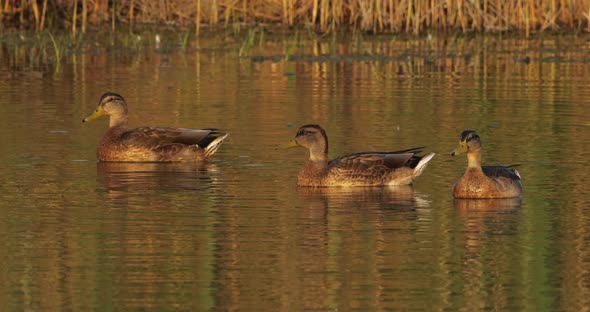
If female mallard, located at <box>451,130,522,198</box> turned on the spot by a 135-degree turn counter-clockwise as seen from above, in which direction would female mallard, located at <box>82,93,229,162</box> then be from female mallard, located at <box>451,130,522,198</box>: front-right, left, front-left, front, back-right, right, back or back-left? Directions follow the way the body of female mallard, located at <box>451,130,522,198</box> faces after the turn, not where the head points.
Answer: back-left

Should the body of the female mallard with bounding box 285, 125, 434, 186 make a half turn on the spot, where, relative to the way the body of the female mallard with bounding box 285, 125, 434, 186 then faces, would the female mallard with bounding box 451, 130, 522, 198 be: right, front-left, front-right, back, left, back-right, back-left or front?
front-right

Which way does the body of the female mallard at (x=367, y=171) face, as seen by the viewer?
to the viewer's left

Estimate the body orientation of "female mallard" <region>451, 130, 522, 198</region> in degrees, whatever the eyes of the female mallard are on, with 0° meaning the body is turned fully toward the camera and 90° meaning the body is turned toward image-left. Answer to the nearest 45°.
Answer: approximately 45°

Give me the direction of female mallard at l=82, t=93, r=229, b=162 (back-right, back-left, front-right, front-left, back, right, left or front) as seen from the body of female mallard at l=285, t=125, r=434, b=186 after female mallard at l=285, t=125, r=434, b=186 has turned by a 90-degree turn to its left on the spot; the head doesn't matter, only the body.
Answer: back-right

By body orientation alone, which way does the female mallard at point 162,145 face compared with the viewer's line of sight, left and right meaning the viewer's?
facing to the left of the viewer
